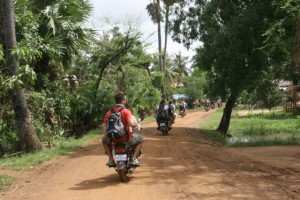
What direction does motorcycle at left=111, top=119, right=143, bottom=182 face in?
away from the camera

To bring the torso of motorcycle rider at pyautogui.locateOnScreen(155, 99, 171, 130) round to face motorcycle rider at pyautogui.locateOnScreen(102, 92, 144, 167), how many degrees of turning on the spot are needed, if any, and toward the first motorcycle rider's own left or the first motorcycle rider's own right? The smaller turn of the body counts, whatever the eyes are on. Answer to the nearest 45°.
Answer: approximately 180°

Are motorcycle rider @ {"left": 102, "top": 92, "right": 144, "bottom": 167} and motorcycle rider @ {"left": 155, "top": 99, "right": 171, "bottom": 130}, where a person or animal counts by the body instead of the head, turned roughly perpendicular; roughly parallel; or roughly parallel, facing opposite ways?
roughly parallel

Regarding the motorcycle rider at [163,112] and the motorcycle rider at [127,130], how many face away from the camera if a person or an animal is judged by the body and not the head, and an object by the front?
2

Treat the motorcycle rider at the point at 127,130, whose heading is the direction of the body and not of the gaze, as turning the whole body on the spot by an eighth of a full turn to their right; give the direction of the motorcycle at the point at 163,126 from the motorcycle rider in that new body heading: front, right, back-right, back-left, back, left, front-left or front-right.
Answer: front-left

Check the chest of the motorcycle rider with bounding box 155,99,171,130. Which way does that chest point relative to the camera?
away from the camera

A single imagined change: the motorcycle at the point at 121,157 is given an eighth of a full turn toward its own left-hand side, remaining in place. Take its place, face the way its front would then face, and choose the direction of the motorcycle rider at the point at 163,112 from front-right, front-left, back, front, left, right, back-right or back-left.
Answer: front-right

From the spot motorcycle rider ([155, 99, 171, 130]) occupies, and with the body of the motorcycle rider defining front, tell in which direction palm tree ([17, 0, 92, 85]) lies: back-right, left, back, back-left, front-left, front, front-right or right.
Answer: back-left

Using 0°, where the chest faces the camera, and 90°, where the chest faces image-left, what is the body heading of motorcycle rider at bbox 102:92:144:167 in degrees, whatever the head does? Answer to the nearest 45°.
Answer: approximately 180°

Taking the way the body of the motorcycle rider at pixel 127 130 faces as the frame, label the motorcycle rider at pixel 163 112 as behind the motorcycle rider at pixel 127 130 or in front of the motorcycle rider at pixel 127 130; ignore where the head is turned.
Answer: in front

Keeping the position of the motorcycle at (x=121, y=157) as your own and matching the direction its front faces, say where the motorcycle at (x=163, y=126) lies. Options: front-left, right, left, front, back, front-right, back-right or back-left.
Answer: front
